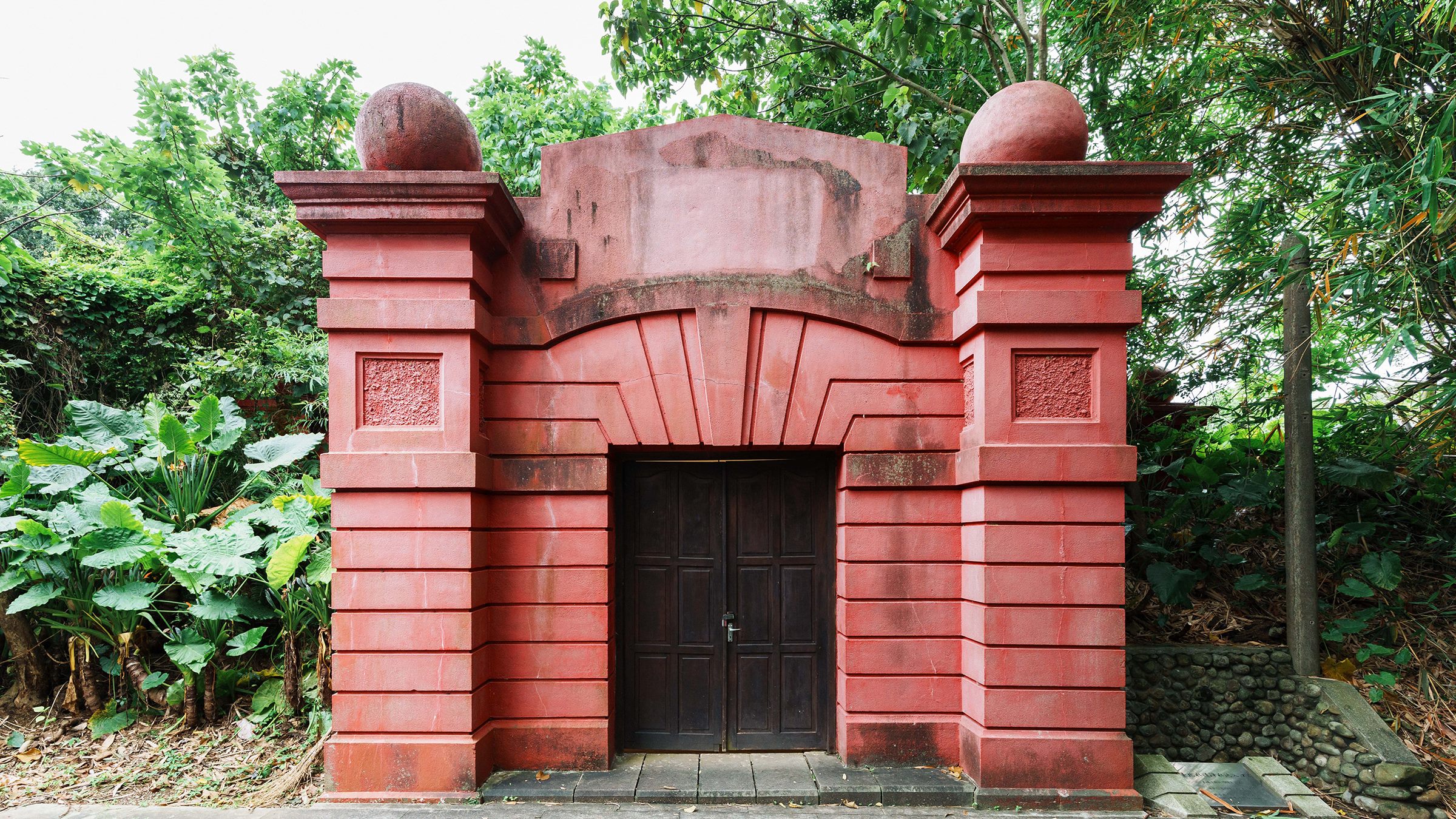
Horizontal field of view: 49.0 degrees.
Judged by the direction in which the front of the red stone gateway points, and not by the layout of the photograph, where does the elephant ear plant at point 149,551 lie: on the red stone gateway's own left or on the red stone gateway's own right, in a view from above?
on the red stone gateway's own right

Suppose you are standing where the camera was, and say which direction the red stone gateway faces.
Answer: facing the viewer

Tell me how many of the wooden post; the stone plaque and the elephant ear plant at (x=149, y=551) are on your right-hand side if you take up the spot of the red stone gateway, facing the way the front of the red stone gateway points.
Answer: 1

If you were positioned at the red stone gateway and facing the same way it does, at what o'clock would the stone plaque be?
The stone plaque is roughly at 9 o'clock from the red stone gateway.

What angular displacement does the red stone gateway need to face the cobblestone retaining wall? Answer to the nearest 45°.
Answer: approximately 90° to its left

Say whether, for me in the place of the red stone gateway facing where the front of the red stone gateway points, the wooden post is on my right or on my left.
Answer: on my left
